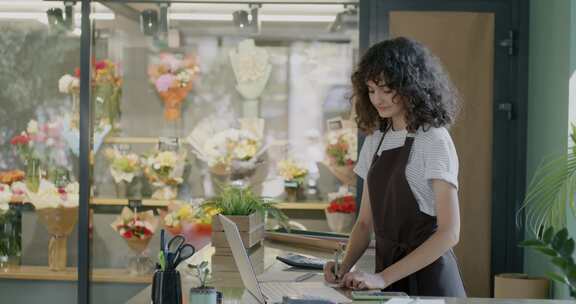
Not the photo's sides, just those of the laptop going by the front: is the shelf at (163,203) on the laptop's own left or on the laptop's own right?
on the laptop's own left

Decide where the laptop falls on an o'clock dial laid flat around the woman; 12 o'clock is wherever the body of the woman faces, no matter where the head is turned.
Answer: The laptop is roughly at 12 o'clock from the woman.

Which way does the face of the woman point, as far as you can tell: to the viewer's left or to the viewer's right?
to the viewer's left

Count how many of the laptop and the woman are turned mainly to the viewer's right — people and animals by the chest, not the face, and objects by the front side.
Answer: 1

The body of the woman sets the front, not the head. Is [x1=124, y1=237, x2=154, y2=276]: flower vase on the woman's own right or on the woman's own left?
on the woman's own right

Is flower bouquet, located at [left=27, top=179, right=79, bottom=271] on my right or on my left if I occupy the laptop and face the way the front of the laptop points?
on my left

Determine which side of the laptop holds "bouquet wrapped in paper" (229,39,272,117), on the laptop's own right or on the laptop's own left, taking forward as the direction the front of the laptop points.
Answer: on the laptop's own left

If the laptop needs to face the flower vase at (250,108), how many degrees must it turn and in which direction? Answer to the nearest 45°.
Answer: approximately 90° to its left

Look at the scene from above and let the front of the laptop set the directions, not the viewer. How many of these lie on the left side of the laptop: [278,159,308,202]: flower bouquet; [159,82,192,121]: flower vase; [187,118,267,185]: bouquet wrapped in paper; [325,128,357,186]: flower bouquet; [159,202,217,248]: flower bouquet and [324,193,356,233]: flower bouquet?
6

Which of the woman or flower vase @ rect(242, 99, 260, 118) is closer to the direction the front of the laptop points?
the woman

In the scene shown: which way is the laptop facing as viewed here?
to the viewer's right

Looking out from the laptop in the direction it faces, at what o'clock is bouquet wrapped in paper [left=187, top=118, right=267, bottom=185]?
The bouquet wrapped in paper is roughly at 9 o'clock from the laptop.

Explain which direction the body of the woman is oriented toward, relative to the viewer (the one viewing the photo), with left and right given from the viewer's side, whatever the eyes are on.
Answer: facing the viewer and to the left of the viewer
